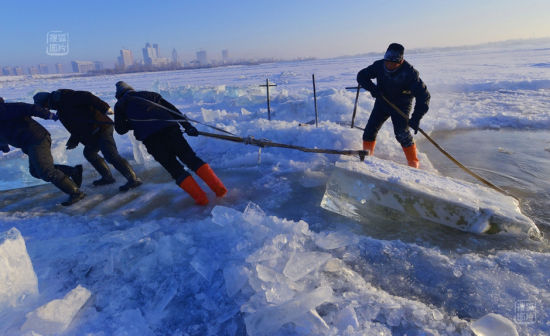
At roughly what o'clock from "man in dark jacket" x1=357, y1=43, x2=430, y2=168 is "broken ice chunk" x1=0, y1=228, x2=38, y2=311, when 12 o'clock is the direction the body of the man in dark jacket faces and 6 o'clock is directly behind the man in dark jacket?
The broken ice chunk is roughly at 1 o'clock from the man in dark jacket.

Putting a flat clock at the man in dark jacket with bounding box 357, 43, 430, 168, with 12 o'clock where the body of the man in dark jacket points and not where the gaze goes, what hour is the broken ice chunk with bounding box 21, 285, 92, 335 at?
The broken ice chunk is roughly at 1 o'clock from the man in dark jacket.

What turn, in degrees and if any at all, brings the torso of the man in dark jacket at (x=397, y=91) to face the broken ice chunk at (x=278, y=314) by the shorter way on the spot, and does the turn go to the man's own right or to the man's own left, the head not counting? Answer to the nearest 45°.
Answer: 0° — they already face it

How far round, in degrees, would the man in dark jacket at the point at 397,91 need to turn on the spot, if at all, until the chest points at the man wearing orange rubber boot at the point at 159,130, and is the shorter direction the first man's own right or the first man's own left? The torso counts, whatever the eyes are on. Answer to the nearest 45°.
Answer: approximately 45° to the first man's own right

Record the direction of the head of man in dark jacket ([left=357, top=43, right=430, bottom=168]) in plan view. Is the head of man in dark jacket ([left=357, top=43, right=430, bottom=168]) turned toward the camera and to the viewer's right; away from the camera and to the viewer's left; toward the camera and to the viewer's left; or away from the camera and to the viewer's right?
toward the camera and to the viewer's left

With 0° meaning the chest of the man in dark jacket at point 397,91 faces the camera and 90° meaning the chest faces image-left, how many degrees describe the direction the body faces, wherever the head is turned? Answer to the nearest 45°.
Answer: approximately 0°

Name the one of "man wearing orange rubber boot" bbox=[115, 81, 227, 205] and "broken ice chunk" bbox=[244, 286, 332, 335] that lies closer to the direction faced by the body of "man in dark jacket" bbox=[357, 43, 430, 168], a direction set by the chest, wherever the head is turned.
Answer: the broken ice chunk

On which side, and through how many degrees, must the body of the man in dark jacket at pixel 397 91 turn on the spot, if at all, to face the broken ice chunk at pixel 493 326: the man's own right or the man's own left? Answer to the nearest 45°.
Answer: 0° — they already face it
